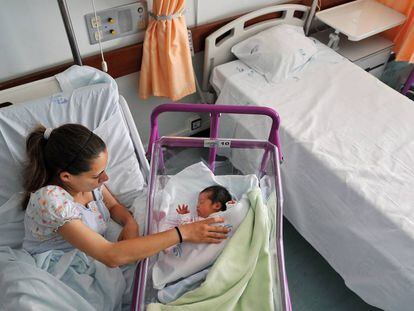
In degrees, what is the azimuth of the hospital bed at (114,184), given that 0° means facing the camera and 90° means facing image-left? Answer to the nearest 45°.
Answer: approximately 0°

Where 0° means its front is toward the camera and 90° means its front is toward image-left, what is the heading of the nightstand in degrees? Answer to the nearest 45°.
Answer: approximately 315°

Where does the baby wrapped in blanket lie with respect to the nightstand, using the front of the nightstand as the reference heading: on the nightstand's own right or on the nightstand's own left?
on the nightstand's own right

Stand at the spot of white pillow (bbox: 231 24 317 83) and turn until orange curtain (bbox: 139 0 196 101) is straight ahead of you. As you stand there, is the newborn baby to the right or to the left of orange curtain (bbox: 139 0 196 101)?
left

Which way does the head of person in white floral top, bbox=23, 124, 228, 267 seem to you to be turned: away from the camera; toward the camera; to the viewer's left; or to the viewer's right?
to the viewer's right

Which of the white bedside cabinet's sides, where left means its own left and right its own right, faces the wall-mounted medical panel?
right

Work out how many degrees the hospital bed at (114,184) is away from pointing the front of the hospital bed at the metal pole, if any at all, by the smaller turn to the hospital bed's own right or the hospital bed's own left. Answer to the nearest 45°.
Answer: approximately 180°

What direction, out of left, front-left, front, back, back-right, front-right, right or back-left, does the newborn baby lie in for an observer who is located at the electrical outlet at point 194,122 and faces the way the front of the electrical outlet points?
front-right
